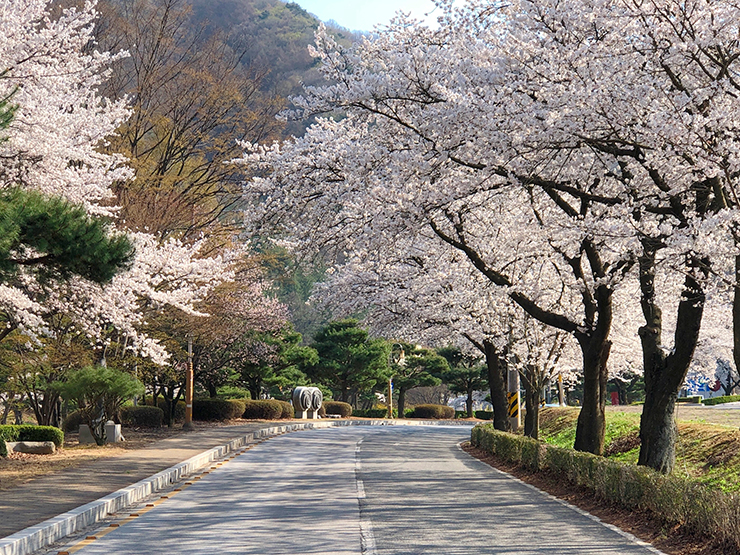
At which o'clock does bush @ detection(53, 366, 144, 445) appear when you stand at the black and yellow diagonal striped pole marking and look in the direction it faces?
The bush is roughly at 2 o'clock from the black and yellow diagonal striped pole marking.

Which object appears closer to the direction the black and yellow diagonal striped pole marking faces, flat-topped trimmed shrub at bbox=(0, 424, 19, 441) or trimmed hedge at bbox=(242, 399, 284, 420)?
the flat-topped trimmed shrub

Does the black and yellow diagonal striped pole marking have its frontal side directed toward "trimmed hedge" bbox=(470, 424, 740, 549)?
yes

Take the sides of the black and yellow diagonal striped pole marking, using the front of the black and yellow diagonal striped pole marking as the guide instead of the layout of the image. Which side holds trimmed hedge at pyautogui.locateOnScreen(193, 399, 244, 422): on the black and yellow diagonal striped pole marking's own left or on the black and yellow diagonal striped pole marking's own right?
on the black and yellow diagonal striped pole marking's own right

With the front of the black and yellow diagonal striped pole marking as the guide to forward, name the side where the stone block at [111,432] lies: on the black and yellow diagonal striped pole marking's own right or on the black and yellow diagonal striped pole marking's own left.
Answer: on the black and yellow diagonal striped pole marking's own right

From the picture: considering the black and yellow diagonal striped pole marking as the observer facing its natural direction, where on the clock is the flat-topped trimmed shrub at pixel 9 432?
The flat-topped trimmed shrub is roughly at 2 o'clock from the black and yellow diagonal striped pole marking.

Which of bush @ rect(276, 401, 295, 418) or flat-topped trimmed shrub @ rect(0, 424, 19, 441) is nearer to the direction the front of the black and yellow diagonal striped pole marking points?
the flat-topped trimmed shrub

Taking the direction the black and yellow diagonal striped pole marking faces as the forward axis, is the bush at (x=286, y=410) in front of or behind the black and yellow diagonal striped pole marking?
behind

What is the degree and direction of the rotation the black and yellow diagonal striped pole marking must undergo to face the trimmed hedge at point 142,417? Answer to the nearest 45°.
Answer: approximately 90° to its right

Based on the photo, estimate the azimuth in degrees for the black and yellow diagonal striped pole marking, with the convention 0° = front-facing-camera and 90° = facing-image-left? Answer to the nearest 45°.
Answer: approximately 0°
